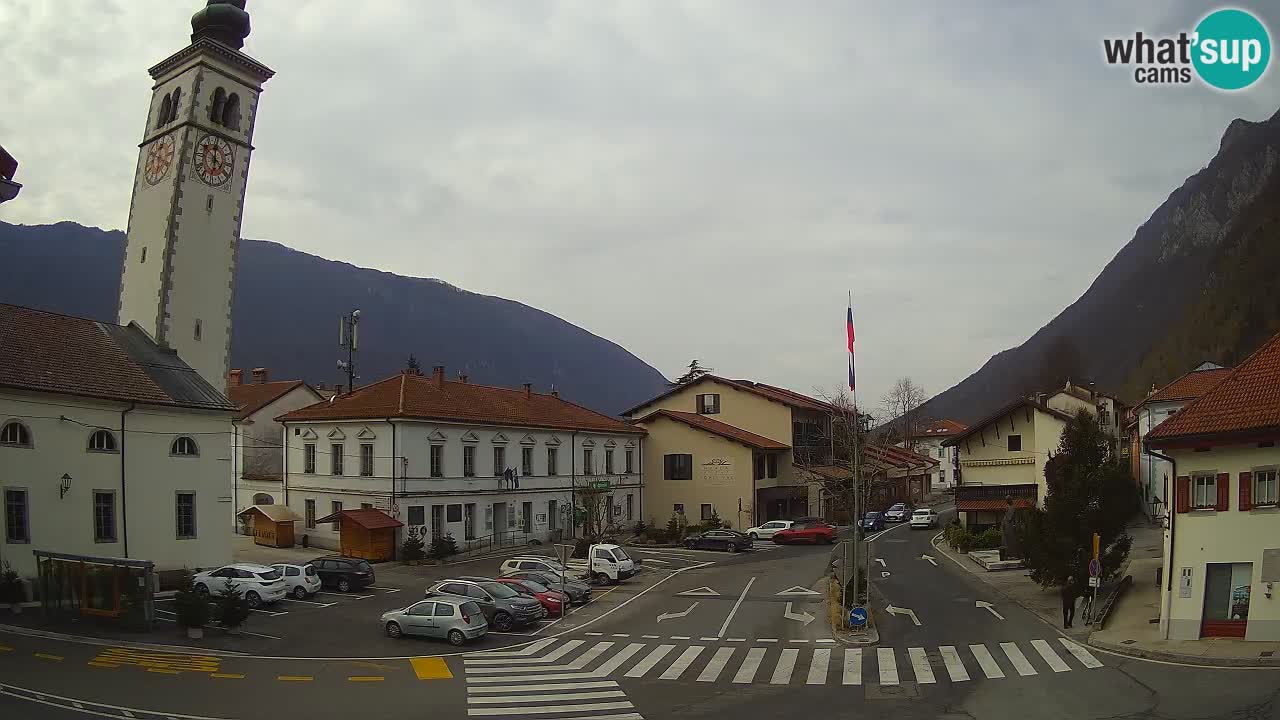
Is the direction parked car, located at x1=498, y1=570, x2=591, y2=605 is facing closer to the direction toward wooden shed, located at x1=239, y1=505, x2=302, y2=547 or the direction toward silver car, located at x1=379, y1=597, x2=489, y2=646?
the silver car

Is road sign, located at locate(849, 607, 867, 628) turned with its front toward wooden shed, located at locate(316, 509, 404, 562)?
no

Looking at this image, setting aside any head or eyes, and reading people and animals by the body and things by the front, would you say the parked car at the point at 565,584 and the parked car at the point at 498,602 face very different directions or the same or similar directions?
same or similar directions

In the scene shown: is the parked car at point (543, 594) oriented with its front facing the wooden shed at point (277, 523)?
no

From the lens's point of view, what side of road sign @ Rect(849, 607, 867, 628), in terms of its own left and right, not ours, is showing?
front

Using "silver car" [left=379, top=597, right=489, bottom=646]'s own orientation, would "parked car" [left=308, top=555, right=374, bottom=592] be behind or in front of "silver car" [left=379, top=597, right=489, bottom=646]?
in front
